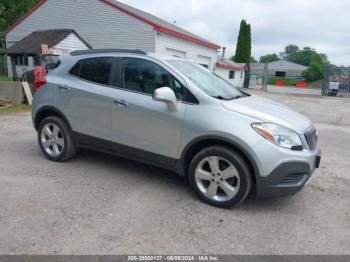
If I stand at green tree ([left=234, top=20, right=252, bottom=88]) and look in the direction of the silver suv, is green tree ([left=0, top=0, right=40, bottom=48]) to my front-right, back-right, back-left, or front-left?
front-right

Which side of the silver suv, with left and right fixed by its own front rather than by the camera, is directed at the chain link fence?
left

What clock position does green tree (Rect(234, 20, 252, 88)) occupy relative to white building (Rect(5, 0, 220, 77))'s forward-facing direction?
The green tree is roughly at 9 o'clock from the white building.

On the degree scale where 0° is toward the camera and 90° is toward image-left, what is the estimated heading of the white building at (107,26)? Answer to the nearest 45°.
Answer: approximately 315°

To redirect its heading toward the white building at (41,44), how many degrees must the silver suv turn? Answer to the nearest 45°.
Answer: approximately 180°

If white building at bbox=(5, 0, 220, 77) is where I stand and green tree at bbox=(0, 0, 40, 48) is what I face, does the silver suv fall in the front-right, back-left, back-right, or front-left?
back-left

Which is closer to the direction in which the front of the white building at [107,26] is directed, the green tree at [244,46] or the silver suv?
the silver suv

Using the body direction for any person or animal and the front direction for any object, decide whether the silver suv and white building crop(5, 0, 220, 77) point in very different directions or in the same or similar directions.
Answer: same or similar directions

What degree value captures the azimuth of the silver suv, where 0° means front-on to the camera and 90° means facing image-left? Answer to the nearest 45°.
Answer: approximately 315°

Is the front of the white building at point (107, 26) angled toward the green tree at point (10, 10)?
no

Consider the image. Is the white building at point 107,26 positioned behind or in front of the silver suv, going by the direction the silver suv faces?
behind

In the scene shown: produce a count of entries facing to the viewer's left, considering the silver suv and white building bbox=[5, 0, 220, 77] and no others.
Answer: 0

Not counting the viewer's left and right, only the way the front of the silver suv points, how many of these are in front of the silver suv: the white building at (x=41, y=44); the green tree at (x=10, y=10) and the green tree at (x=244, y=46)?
0

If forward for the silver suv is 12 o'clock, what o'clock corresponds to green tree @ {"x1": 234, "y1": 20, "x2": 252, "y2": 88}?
The green tree is roughly at 8 o'clock from the silver suv.
